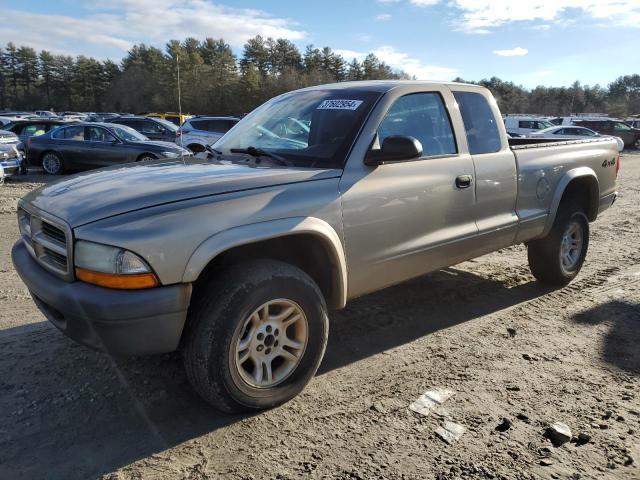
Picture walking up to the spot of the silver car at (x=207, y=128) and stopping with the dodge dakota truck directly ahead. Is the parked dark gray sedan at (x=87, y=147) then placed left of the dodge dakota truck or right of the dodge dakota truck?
right

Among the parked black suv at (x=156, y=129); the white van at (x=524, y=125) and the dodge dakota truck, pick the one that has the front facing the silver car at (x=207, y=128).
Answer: the parked black suv

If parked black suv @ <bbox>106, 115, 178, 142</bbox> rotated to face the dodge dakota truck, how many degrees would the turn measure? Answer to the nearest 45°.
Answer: approximately 45° to its right

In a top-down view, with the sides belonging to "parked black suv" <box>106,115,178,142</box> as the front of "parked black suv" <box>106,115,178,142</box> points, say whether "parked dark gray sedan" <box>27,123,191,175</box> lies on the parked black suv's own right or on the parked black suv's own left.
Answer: on the parked black suv's own right

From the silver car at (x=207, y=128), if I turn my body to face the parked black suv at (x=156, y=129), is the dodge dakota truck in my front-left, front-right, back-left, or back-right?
back-left

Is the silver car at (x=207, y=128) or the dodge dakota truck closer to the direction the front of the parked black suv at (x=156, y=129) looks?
the silver car
